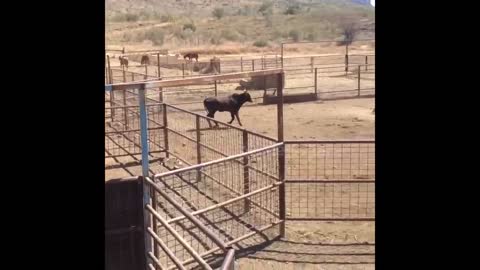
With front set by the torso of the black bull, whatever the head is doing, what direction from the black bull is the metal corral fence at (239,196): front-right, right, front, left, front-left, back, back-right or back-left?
right

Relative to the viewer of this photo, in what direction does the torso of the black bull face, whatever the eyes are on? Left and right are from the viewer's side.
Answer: facing to the right of the viewer

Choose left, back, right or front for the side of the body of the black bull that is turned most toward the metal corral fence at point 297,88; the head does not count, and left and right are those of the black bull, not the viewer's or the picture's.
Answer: left

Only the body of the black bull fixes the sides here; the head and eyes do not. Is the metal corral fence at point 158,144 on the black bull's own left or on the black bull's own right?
on the black bull's own right
